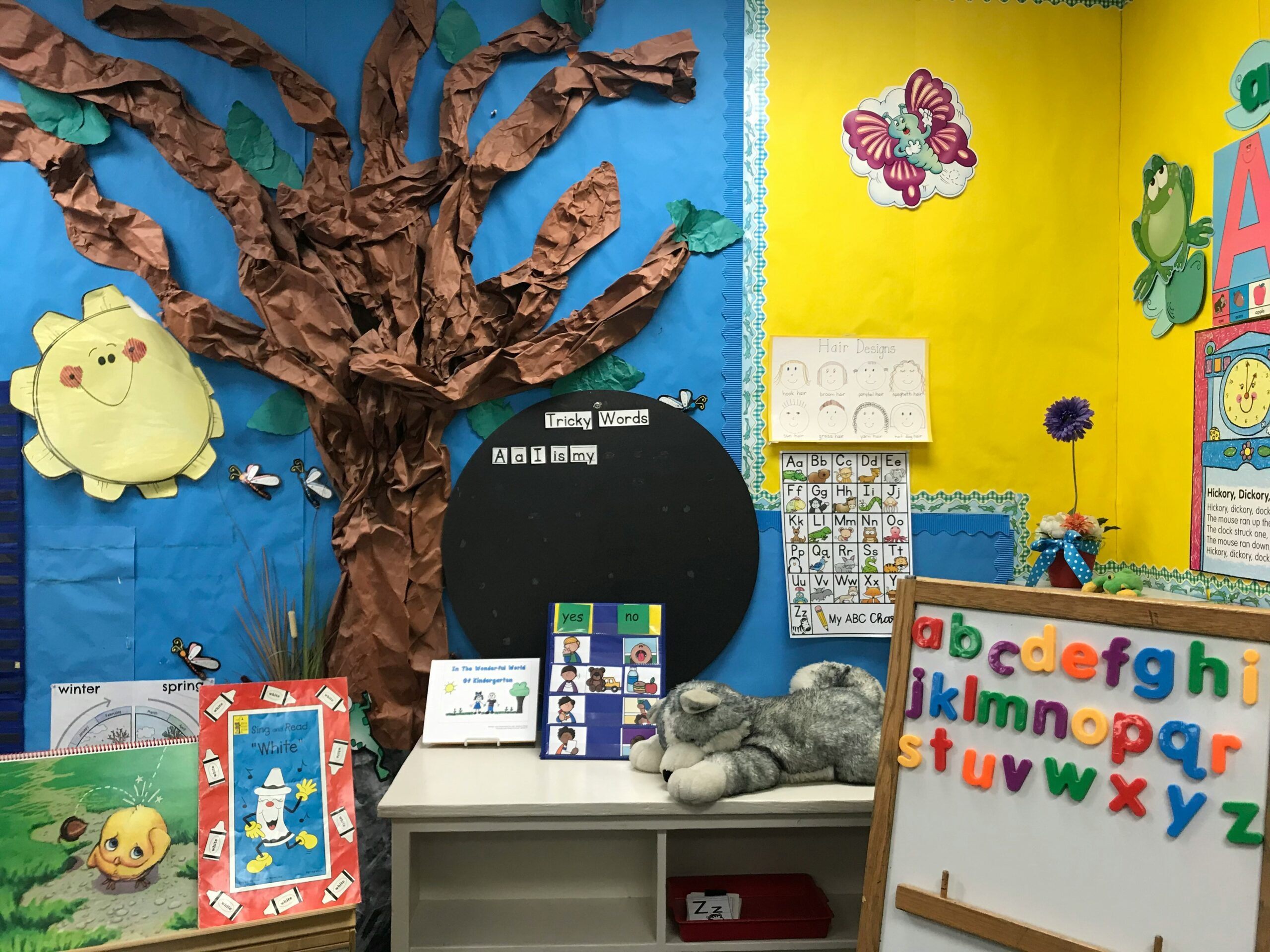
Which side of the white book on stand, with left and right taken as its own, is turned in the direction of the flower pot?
left

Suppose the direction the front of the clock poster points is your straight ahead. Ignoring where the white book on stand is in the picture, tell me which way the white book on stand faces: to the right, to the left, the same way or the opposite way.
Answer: to the left

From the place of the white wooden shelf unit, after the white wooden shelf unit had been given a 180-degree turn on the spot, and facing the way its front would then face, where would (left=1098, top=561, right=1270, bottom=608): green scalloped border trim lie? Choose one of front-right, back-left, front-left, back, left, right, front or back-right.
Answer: right

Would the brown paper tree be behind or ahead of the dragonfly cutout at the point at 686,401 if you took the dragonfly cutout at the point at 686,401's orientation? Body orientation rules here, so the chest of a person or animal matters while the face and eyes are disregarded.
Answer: behind

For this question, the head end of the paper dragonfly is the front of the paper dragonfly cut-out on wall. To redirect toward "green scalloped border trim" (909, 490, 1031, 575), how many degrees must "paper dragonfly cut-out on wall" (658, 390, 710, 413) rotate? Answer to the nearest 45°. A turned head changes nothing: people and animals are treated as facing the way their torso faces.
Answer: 0° — it already faces it

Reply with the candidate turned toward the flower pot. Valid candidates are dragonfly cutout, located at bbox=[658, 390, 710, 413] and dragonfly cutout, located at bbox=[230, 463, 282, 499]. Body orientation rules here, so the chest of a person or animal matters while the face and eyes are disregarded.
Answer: dragonfly cutout, located at bbox=[658, 390, 710, 413]
